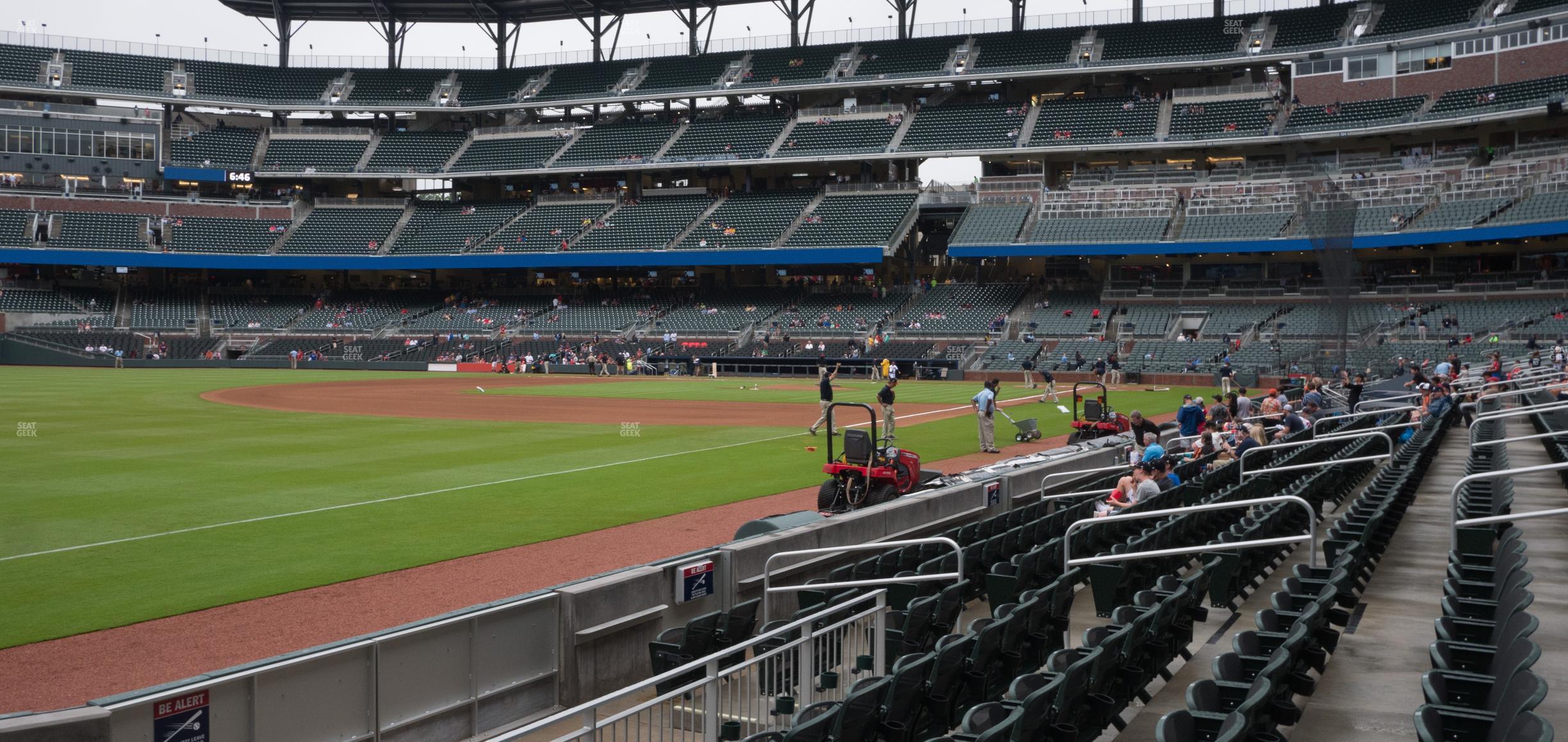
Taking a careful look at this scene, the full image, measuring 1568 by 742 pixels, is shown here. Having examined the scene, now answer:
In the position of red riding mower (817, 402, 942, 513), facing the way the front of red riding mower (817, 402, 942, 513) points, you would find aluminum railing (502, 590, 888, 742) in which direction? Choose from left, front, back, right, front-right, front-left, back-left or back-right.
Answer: back-right

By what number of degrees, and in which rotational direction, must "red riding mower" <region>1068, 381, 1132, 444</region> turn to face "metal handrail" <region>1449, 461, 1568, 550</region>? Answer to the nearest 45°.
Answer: approximately 135° to its right

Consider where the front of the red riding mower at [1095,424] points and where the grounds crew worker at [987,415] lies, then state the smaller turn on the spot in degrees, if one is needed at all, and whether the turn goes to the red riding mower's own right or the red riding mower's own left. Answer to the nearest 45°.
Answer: approximately 135° to the red riding mower's own left

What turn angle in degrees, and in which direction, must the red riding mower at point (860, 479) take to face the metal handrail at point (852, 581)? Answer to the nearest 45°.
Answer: approximately 135° to its right

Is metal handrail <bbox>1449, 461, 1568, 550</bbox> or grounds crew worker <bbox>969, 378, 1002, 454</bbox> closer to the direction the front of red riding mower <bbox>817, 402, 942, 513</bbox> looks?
the grounds crew worker

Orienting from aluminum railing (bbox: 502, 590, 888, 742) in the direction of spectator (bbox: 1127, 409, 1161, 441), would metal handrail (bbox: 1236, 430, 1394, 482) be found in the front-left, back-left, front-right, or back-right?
front-right

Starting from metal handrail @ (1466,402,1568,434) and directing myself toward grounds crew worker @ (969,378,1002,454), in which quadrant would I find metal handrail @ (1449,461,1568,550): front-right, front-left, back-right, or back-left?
back-left

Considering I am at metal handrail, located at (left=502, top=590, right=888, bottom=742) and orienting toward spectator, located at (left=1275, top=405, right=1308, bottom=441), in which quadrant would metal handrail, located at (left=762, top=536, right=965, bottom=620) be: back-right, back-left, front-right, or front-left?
front-left

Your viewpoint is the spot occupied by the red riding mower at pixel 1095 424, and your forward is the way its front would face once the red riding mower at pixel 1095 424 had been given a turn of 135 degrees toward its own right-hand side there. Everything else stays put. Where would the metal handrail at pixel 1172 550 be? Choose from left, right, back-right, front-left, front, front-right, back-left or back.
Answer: front

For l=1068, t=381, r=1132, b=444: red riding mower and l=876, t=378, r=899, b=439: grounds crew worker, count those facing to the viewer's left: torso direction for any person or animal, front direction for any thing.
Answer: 0

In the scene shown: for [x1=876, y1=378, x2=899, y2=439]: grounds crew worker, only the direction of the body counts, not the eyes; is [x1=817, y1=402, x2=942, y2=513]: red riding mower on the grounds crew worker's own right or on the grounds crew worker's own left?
on the grounds crew worker's own right

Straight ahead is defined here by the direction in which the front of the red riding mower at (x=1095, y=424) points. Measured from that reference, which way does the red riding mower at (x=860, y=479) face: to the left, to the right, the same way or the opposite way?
the same way

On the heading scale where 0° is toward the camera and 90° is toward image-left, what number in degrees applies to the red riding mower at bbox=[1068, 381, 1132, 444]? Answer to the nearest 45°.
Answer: approximately 225°

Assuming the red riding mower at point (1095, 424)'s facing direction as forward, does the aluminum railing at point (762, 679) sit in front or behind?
behind
